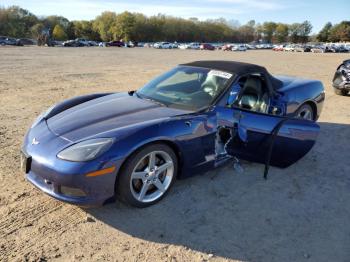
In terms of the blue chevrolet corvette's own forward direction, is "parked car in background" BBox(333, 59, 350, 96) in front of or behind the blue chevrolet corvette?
behind

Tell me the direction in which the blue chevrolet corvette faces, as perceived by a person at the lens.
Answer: facing the viewer and to the left of the viewer
